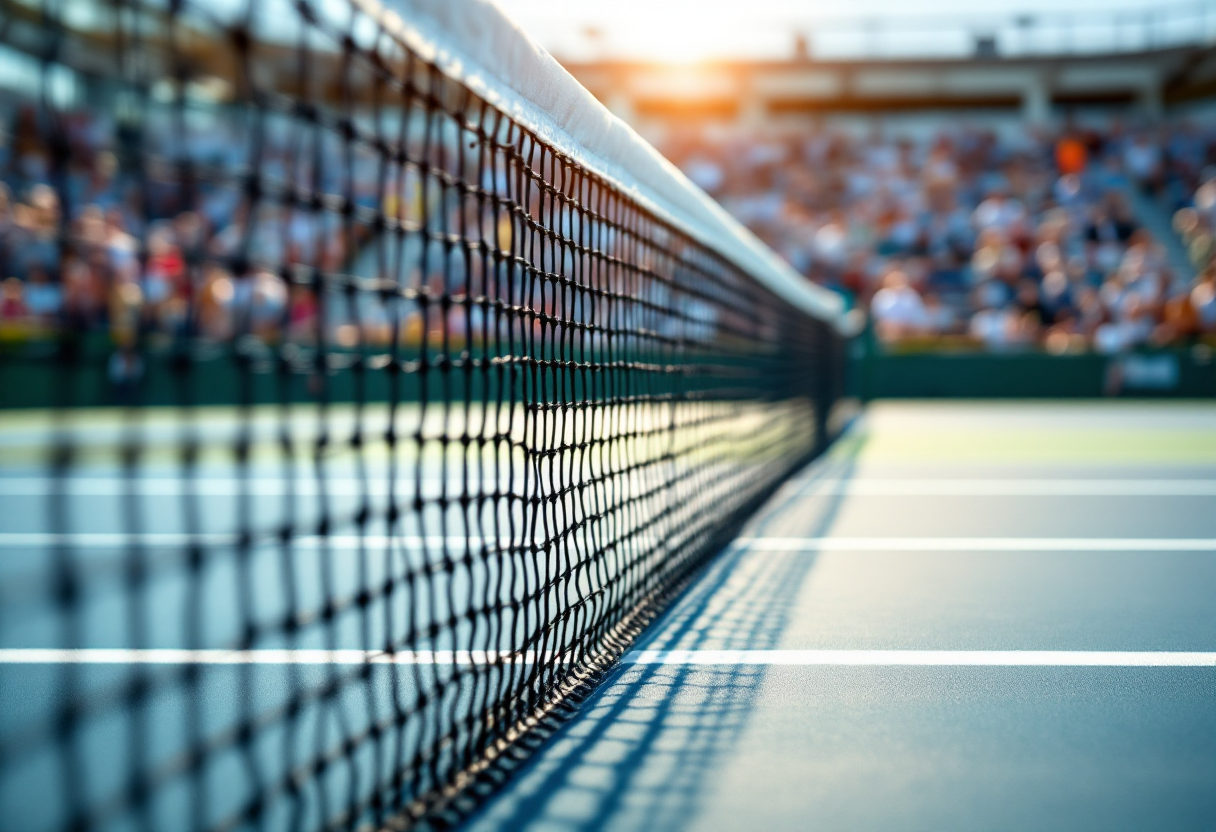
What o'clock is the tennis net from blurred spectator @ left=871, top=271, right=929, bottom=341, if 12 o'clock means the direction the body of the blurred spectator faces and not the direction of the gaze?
The tennis net is roughly at 12 o'clock from the blurred spectator.

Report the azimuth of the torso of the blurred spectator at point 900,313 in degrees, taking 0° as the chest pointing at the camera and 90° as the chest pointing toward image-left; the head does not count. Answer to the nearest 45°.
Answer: approximately 0°
